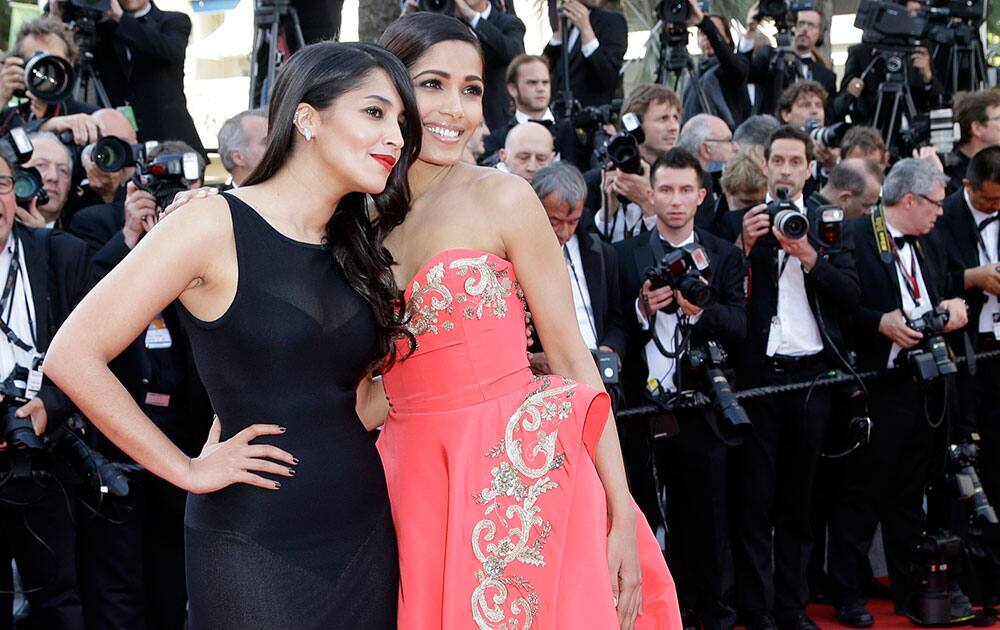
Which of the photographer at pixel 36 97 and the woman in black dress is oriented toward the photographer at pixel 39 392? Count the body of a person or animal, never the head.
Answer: the photographer at pixel 36 97

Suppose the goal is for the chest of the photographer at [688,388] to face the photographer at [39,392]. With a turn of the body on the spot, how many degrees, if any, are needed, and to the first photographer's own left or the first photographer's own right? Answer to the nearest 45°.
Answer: approximately 45° to the first photographer's own right

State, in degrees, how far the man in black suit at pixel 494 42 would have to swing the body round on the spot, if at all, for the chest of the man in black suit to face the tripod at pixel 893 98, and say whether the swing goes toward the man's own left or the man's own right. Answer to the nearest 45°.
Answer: approximately 135° to the man's own left

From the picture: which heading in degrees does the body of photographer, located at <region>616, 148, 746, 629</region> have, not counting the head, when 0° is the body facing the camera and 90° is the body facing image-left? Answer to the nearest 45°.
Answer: approximately 0°

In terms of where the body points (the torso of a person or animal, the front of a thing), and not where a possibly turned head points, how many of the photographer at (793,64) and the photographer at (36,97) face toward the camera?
2

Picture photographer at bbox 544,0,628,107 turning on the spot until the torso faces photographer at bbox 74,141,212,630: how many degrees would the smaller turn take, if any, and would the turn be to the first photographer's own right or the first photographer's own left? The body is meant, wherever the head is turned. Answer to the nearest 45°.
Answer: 0° — they already face them

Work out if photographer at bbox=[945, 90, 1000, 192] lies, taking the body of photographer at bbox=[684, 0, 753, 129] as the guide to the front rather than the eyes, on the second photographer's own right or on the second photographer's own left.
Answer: on the second photographer's own left
